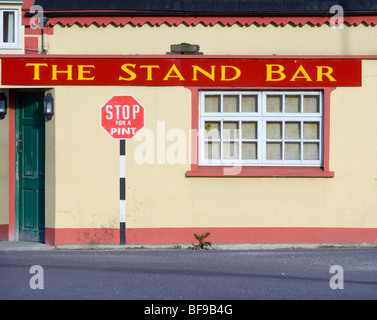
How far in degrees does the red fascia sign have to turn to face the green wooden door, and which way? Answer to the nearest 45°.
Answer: approximately 90° to its right

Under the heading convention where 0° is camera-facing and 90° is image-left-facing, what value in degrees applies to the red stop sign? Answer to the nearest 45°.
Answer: approximately 0°

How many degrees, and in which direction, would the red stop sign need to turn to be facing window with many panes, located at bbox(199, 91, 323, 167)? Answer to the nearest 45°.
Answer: approximately 90° to its left

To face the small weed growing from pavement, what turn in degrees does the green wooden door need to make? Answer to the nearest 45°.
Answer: approximately 45° to its left

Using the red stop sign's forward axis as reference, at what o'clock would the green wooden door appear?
The green wooden door is roughly at 4 o'clock from the red stop sign.

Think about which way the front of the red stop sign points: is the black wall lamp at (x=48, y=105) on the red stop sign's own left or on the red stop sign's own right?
on the red stop sign's own right
